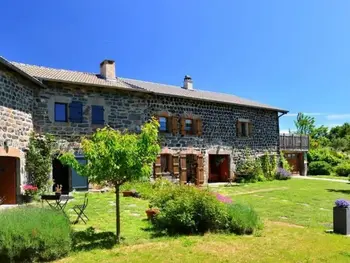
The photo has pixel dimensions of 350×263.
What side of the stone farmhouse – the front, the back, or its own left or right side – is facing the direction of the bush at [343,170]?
left

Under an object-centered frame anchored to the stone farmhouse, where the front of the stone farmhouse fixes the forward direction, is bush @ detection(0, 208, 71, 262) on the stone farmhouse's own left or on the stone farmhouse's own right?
on the stone farmhouse's own right

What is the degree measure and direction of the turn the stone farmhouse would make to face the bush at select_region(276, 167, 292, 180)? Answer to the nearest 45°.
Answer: approximately 90° to its left

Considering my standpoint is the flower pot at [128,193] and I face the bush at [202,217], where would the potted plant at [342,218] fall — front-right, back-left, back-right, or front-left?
front-left

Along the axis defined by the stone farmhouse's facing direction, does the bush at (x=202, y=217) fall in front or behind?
in front

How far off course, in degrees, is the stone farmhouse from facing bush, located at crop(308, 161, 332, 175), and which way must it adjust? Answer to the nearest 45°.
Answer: approximately 90° to its left

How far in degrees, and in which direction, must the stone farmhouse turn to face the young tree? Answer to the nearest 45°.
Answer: approximately 45° to its right

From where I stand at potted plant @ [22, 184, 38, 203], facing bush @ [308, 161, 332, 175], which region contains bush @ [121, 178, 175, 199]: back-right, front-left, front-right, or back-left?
front-right
